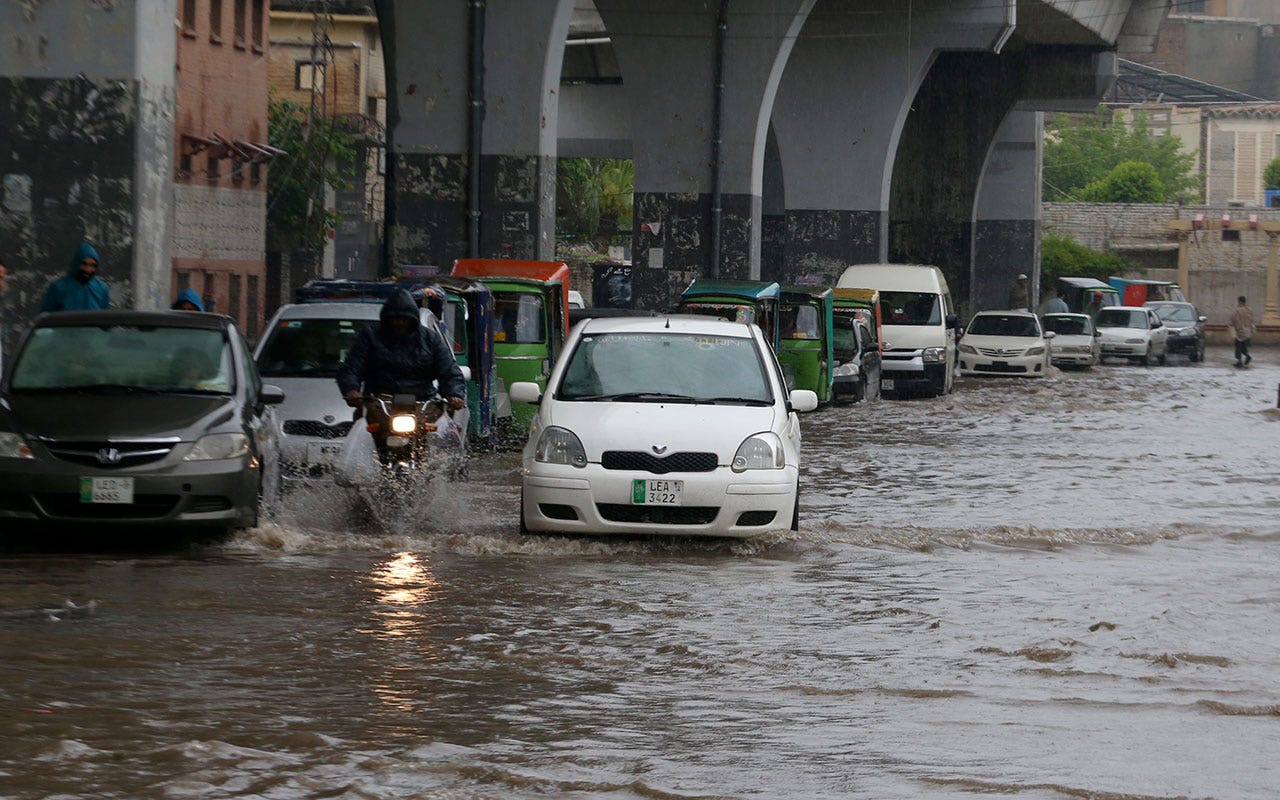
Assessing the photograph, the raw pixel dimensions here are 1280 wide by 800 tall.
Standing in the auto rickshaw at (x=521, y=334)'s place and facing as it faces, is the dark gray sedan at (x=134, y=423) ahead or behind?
ahead

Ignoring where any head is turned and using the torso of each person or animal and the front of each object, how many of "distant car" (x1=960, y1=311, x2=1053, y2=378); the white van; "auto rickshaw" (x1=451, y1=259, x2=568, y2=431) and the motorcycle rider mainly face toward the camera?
4

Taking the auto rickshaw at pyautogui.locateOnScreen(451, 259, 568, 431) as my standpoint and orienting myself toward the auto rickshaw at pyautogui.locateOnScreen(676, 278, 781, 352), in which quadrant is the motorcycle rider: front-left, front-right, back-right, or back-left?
back-right

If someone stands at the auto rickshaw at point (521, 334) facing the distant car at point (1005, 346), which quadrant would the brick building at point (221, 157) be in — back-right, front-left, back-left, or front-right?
front-left

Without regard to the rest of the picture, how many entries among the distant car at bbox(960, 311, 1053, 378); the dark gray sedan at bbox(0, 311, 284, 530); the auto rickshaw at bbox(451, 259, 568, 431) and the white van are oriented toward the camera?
4

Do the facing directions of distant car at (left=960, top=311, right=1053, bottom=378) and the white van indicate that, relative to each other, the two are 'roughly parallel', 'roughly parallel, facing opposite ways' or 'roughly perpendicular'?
roughly parallel

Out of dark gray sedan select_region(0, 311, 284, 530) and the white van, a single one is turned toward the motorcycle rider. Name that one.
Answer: the white van

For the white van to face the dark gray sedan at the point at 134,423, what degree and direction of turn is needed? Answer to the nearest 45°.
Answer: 0° — it already faces it

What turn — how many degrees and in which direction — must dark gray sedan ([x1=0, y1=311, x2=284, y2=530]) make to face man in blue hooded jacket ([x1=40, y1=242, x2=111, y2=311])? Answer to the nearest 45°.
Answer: approximately 180°

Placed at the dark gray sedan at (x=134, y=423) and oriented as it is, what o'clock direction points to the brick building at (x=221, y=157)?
The brick building is roughly at 6 o'clock from the dark gray sedan.

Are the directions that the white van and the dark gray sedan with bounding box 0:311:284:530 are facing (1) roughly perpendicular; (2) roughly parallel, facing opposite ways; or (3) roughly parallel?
roughly parallel

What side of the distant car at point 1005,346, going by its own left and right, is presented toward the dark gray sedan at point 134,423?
front

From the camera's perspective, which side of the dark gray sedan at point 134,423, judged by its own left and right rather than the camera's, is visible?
front

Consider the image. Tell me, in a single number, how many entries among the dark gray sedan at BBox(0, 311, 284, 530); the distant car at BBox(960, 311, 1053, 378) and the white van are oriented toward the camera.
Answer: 3

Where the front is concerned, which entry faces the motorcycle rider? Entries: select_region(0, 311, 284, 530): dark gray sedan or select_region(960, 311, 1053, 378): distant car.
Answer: the distant car

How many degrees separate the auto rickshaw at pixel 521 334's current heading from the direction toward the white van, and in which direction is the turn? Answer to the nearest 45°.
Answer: approximately 135° to its left

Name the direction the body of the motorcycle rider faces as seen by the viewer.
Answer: toward the camera

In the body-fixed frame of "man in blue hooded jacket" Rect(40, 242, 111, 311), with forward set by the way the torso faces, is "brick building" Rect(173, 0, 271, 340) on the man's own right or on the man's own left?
on the man's own left
